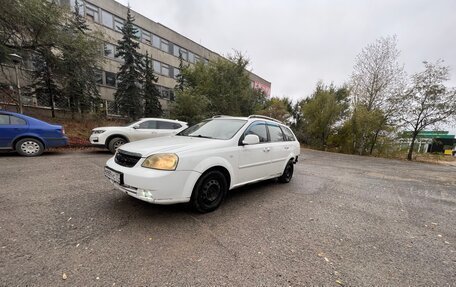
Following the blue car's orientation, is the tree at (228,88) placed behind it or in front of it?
behind

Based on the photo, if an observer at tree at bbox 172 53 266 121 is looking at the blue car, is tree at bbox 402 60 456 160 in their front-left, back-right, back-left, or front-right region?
back-left

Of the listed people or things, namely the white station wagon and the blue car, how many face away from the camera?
0

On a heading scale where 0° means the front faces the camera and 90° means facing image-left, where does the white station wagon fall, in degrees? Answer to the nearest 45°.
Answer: approximately 45°

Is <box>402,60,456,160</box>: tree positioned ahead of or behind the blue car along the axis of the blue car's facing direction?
behind

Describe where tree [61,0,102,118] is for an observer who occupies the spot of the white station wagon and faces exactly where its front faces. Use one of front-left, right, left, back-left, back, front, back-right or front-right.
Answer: right

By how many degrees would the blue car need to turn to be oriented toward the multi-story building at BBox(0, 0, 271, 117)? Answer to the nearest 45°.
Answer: approximately 135° to its right

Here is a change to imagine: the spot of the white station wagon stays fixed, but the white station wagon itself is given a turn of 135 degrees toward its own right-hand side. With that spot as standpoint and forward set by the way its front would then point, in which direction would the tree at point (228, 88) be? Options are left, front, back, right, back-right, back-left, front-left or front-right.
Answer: front

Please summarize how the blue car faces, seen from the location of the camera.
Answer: facing to the left of the viewer
